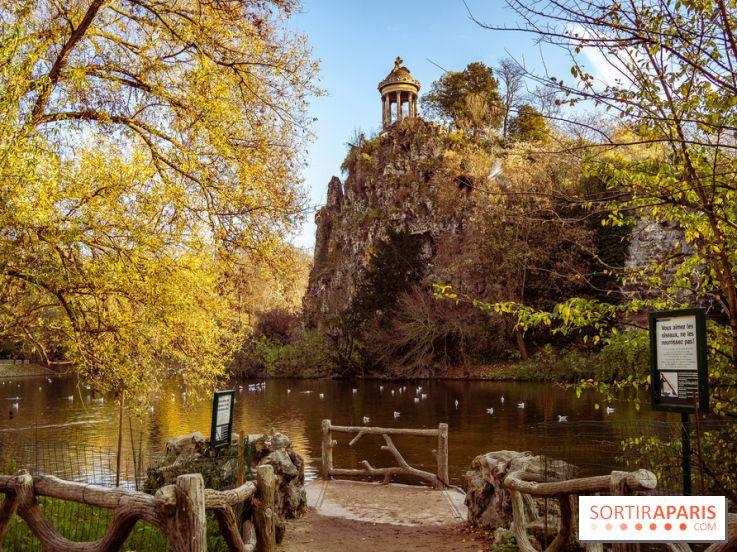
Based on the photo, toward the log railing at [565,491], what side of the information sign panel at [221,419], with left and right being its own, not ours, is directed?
front

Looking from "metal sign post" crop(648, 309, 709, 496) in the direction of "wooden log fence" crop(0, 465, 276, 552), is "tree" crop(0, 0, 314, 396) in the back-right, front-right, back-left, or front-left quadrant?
front-right

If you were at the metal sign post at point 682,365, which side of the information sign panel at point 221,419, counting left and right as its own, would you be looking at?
front

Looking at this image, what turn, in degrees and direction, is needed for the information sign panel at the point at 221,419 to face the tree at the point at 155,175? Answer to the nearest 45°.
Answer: approximately 135° to its left

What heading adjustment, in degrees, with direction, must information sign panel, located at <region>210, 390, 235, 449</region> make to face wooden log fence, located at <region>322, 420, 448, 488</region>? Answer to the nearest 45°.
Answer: approximately 90° to its left

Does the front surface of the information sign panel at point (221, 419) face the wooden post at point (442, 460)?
no

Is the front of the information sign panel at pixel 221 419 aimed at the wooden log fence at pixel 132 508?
no

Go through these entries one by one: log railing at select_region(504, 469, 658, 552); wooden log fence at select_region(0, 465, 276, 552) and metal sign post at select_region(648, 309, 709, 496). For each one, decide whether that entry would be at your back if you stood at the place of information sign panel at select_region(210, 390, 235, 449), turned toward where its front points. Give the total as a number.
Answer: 0

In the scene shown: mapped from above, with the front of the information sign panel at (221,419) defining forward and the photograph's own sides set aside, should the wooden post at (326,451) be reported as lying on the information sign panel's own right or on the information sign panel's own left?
on the information sign panel's own left
